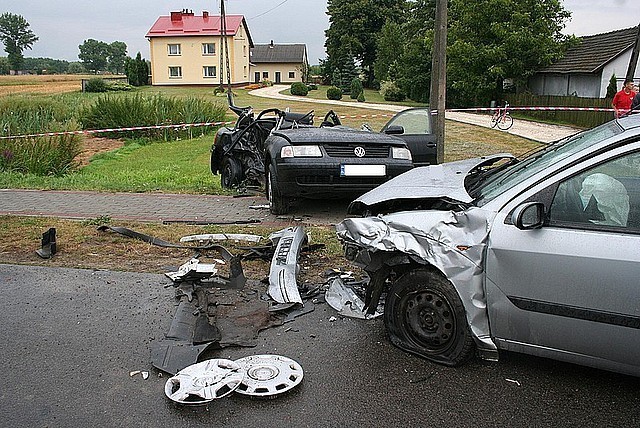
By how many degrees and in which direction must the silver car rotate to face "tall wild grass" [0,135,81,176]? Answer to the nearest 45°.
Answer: approximately 45° to its right

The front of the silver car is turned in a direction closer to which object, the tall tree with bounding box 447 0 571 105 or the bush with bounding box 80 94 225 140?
the bush

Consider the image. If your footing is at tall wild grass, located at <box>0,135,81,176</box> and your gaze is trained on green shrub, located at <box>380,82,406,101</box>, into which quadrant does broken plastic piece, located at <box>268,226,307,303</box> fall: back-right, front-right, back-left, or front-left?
back-right

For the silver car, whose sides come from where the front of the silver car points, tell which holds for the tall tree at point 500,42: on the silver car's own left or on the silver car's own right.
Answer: on the silver car's own right

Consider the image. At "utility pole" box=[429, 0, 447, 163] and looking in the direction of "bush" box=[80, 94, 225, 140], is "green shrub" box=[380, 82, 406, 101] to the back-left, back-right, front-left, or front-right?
front-right

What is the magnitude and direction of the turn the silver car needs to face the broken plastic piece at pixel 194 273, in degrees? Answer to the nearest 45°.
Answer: approximately 45° to its right

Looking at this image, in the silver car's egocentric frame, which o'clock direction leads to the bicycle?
The bicycle is roughly at 3 o'clock from the silver car.

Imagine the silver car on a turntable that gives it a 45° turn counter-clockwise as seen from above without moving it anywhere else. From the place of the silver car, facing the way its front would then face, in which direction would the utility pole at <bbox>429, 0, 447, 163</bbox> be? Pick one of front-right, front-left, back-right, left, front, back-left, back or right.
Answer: back-right

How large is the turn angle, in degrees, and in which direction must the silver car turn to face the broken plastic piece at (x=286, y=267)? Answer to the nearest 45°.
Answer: approximately 45° to its right

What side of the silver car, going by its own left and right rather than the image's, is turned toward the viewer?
left

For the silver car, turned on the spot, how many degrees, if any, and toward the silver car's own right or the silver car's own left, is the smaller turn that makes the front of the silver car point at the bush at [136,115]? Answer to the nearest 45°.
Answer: approximately 45° to the silver car's own right

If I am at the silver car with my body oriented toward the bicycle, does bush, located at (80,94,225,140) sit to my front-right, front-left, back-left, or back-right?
front-left
